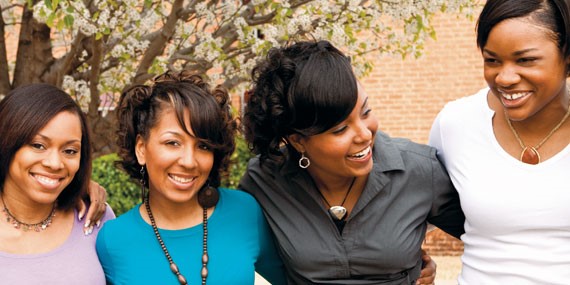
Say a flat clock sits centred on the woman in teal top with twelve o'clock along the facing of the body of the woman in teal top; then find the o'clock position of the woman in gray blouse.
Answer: The woman in gray blouse is roughly at 9 o'clock from the woman in teal top.

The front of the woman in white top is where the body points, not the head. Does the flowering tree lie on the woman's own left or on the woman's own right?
on the woman's own right

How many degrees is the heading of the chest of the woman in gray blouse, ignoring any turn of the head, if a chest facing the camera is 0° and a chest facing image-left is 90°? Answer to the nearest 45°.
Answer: approximately 0°

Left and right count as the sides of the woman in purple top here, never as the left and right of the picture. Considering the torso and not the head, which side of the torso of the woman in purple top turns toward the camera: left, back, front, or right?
front

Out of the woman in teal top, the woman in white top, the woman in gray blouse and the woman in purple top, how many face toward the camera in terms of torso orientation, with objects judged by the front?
4

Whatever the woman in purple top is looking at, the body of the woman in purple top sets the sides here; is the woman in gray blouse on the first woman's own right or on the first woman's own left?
on the first woman's own left

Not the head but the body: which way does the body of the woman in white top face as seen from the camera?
toward the camera

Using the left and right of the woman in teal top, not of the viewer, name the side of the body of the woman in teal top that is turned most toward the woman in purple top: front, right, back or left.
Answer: right

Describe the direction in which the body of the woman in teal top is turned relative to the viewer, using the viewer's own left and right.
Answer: facing the viewer

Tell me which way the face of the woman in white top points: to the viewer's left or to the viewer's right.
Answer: to the viewer's left
